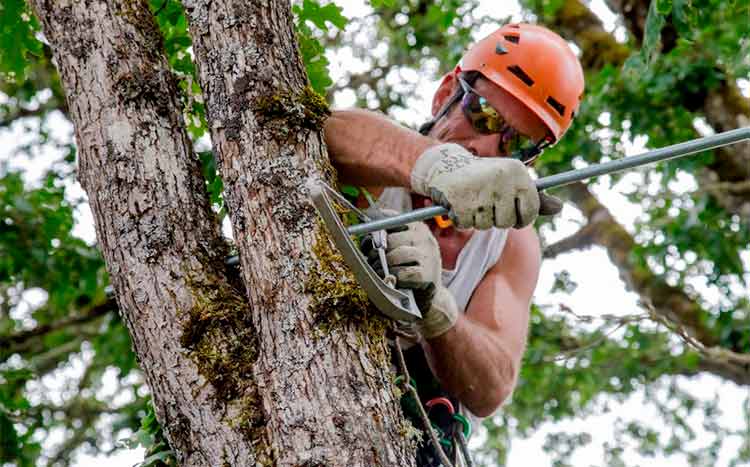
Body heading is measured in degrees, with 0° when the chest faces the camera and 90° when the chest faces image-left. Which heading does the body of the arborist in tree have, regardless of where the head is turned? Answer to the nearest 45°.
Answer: approximately 0°
